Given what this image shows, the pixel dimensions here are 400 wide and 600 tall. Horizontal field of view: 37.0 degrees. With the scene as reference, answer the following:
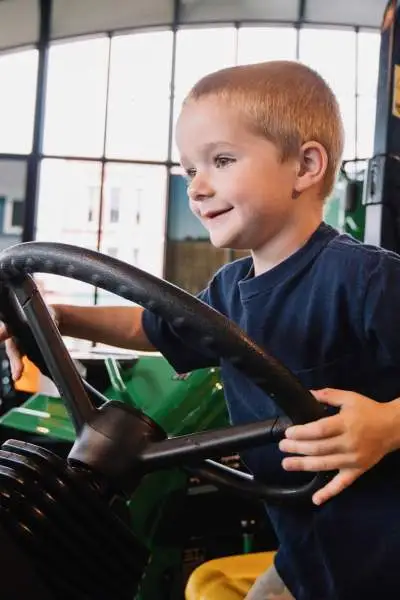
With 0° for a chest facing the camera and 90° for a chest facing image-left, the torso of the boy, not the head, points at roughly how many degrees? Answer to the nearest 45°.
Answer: approximately 45°
